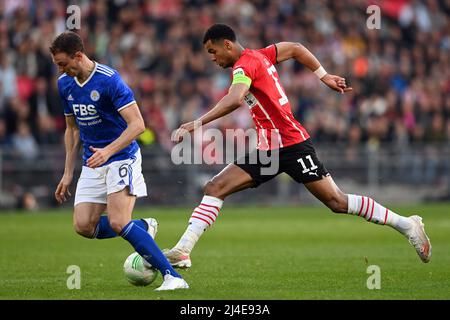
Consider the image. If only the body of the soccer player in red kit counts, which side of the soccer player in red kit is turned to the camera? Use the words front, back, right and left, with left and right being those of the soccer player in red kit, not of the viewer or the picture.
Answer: left

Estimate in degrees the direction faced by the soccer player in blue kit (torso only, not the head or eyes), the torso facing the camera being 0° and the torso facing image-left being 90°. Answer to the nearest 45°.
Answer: approximately 45°

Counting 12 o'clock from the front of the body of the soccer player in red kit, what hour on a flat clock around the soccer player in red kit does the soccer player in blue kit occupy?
The soccer player in blue kit is roughly at 11 o'clock from the soccer player in red kit.

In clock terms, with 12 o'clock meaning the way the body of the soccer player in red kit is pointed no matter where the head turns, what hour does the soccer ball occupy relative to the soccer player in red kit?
The soccer ball is roughly at 11 o'clock from the soccer player in red kit.

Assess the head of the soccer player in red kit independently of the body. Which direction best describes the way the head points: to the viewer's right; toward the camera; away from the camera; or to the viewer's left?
to the viewer's left

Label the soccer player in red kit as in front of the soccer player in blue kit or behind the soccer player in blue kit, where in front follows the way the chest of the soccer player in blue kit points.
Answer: behind
